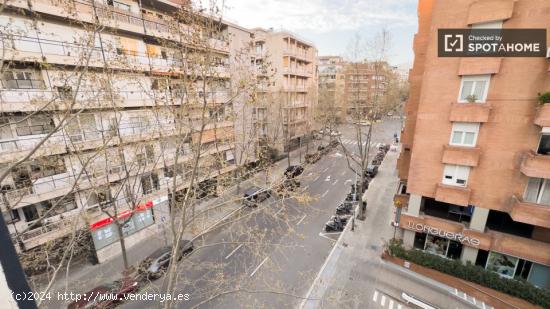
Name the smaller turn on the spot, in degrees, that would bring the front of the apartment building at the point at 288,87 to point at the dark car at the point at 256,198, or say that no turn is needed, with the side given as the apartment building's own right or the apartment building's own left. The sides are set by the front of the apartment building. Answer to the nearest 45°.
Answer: approximately 45° to the apartment building's own right

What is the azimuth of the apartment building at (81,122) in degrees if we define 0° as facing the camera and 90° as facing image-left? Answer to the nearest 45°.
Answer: approximately 315°

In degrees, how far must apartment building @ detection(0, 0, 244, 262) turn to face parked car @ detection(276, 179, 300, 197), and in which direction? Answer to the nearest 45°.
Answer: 0° — it already faces it

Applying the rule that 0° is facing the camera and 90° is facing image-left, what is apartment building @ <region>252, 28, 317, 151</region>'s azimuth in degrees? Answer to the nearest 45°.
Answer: approximately 315°

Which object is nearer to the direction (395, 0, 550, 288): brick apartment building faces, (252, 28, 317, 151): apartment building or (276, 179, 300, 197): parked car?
the parked car

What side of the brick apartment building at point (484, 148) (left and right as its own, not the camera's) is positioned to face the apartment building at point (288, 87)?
right

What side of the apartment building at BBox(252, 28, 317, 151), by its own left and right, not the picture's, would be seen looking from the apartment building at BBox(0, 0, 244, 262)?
right

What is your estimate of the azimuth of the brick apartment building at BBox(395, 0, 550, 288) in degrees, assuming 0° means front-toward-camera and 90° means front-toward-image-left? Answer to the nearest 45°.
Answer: approximately 45°
